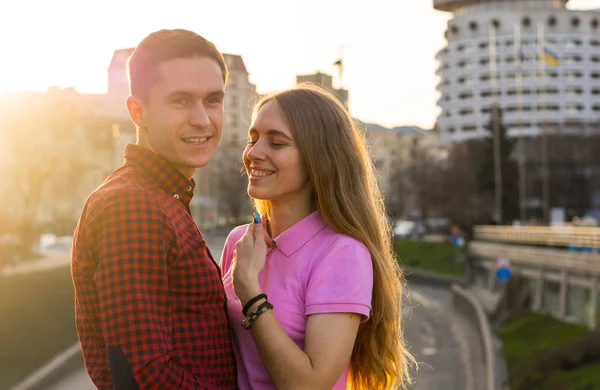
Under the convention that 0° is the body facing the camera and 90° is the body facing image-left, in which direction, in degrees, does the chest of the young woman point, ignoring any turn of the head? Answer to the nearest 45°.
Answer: approximately 45°

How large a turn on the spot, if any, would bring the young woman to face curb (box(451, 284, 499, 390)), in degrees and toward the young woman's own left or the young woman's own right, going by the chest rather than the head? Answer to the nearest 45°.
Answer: approximately 135° to the young woman's own right
